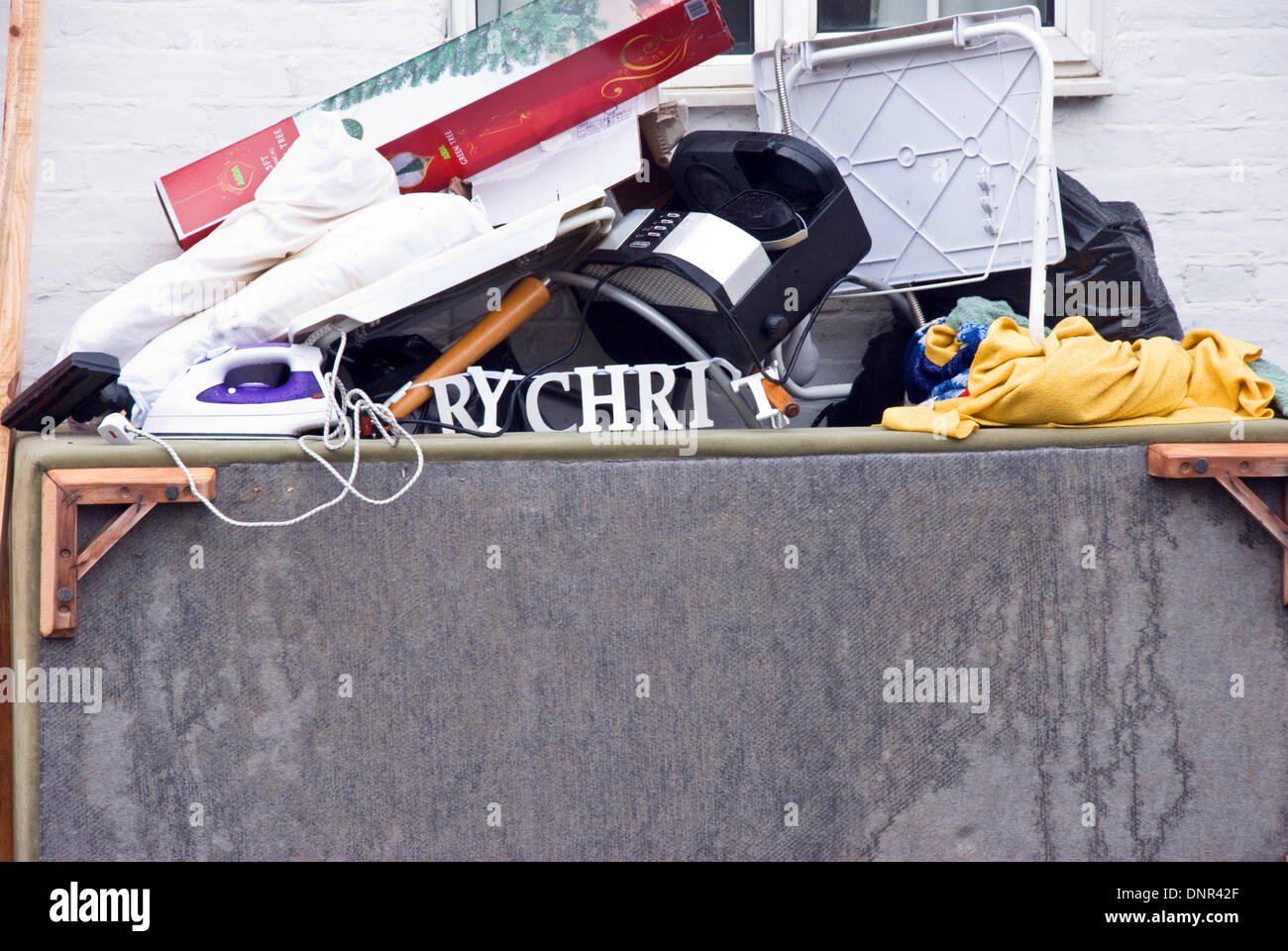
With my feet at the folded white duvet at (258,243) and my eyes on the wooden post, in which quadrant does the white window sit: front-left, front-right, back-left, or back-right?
back-right

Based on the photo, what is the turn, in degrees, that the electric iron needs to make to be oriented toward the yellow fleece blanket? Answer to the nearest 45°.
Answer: approximately 180°

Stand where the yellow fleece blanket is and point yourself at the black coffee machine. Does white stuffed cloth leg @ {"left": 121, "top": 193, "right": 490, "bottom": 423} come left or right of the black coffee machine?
left

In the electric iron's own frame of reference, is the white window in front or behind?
behind

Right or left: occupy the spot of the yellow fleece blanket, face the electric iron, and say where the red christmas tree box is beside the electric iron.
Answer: right

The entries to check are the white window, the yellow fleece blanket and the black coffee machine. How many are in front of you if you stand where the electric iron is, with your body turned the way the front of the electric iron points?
0

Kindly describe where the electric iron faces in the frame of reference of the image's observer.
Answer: facing to the left of the viewer
